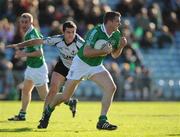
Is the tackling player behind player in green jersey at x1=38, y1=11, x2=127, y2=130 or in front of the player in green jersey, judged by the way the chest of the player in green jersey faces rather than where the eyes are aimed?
behind
